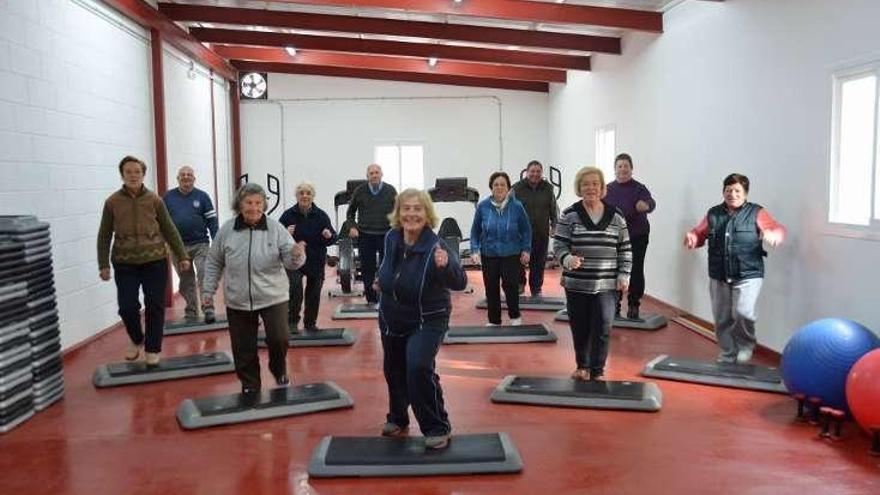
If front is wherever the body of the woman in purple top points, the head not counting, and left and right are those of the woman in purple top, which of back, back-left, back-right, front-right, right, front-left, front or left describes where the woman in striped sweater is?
front

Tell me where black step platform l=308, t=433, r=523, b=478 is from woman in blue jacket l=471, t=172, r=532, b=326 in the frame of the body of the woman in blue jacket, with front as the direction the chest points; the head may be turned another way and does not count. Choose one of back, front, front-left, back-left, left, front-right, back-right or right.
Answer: front

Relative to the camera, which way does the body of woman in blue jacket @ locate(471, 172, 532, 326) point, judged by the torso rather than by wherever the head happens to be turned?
toward the camera

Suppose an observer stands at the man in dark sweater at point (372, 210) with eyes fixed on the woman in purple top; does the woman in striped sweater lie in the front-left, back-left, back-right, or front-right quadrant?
front-right

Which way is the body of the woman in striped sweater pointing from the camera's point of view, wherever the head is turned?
toward the camera

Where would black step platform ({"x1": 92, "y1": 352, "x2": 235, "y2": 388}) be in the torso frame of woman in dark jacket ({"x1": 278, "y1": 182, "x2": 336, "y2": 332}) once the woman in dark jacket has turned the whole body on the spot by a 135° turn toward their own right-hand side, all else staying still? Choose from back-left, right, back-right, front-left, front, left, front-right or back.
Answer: left

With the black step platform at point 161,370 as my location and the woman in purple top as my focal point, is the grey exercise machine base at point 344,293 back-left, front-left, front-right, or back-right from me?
front-left

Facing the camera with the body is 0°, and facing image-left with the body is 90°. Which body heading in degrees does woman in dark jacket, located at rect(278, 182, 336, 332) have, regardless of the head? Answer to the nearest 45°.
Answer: approximately 0°

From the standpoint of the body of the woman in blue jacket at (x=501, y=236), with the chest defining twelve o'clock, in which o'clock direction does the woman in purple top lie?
The woman in purple top is roughly at 8 o'clock from the woman in blue jacket.

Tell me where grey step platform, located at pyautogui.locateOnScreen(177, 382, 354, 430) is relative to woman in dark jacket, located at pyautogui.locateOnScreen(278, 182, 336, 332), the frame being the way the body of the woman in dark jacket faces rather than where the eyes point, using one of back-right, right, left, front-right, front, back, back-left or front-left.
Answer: front

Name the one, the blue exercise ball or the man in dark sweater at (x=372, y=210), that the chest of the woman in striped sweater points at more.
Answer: the blue exercise ball
